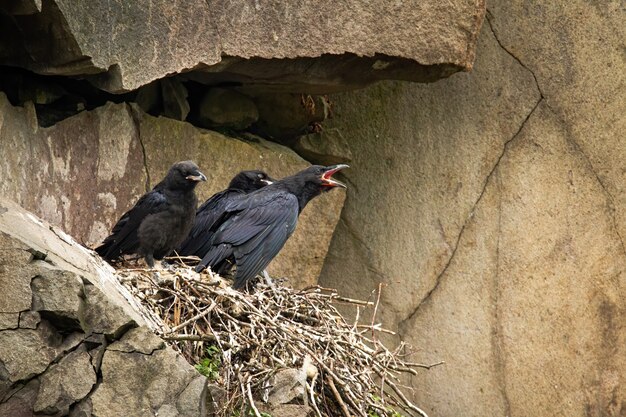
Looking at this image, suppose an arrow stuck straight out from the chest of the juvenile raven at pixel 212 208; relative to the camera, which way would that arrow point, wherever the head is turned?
to the viewer's right

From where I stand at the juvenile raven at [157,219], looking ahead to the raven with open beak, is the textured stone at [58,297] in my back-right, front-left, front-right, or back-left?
back-right

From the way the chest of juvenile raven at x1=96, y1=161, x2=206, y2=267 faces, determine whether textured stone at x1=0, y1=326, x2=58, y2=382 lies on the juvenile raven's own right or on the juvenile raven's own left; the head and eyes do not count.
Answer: on the juvenile raven's own right

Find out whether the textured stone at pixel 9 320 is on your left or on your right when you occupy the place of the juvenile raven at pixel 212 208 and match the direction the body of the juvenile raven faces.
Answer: on your right

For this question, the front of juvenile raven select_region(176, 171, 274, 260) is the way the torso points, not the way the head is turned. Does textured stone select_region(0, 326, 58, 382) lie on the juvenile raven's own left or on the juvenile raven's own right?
on the juvenile raven's own right

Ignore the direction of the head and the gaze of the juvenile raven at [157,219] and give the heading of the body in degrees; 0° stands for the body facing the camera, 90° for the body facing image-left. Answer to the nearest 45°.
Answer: approximately 315°
